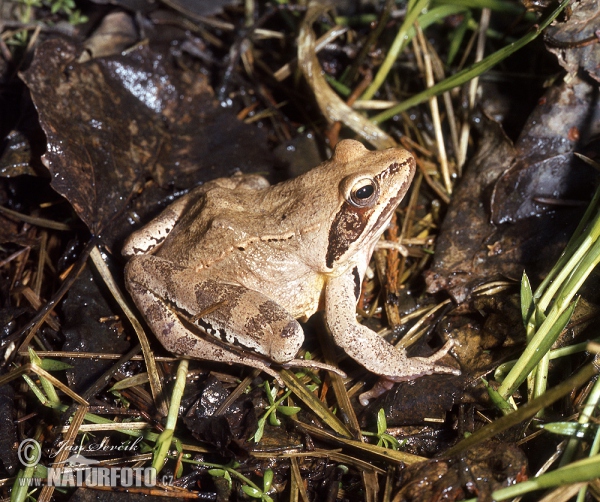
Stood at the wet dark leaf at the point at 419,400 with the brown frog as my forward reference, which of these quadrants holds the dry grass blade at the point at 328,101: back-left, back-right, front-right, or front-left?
front-right

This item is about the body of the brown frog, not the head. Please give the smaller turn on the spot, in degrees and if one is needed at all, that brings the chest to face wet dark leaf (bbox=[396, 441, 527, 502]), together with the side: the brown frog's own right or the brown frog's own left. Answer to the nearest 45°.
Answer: approximately 45° to the brown frog's own right

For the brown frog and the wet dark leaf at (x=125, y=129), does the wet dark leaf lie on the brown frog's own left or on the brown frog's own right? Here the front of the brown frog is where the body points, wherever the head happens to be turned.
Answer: on the brown frog's own left

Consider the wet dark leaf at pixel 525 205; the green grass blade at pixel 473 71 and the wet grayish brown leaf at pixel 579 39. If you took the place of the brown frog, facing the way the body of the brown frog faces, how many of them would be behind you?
0

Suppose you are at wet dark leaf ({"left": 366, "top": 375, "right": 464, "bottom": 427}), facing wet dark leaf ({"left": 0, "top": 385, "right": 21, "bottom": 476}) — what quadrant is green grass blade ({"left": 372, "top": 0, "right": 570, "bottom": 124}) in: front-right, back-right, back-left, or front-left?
back-right

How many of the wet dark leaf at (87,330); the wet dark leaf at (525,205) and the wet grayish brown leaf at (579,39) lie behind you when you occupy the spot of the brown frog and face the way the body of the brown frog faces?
1

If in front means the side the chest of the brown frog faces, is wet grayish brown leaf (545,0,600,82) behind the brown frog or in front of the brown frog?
in front

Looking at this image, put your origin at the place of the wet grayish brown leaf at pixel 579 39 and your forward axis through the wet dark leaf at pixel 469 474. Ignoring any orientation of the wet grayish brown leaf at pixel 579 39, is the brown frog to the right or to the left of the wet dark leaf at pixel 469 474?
right

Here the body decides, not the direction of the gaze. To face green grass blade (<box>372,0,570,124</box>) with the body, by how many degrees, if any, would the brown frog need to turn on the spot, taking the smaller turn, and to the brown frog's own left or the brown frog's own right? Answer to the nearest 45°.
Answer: approximately 45° to the brown frog's own left

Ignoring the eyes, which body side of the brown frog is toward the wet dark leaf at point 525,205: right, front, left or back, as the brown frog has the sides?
front

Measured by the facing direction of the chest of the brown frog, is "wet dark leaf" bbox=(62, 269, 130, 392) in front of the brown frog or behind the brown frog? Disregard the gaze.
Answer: behind

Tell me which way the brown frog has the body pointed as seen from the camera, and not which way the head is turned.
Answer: to the viewer's right

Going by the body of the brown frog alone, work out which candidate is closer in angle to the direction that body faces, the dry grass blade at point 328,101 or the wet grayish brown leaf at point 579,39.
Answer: the wet grayish brown leaf

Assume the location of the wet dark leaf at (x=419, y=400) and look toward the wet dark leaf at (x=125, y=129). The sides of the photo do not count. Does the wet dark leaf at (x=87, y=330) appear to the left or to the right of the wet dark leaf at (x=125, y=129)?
left
